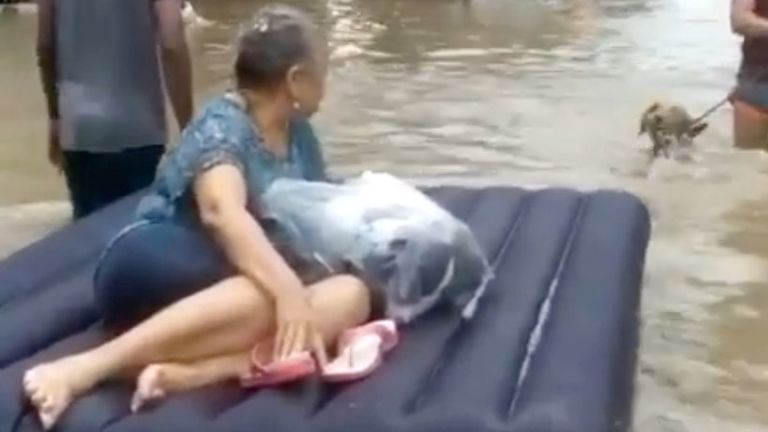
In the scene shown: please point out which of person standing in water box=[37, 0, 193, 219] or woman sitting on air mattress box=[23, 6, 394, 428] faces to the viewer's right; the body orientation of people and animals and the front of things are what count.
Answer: the woman sitting on air mattress

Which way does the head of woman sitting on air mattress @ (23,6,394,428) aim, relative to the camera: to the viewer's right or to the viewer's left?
to the viewer's right

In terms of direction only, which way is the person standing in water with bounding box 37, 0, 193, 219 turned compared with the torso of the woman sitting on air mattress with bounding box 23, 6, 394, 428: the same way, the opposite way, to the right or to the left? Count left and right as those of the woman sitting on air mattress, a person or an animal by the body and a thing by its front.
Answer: to the left

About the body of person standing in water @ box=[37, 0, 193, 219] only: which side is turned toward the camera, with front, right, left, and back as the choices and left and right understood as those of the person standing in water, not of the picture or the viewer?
back

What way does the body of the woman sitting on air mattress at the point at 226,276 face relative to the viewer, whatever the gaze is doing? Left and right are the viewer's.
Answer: facing to the right of the viewer

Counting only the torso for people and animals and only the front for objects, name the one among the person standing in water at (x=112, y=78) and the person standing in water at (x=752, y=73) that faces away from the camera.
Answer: the person standing in water at (x=112, y=78)

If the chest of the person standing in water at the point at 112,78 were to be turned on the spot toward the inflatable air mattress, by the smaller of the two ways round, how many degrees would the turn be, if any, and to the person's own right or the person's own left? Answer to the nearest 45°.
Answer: approximately 135° to the person's own right

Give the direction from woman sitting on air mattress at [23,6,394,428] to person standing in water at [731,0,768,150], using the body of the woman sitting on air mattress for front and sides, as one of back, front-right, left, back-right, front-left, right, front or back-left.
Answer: front-left
